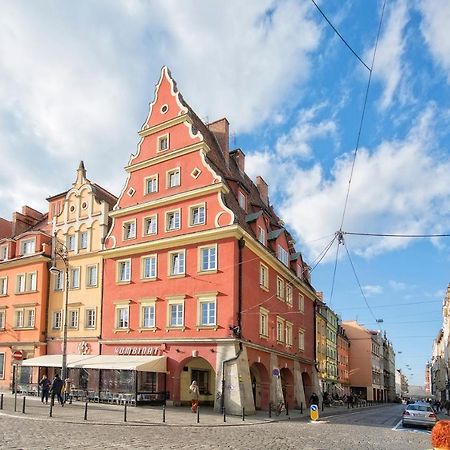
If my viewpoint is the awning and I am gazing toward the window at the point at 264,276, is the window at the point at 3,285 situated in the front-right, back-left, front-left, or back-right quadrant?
back-left

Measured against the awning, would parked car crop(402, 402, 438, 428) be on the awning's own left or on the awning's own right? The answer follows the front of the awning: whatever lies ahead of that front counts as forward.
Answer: on the awning's own left

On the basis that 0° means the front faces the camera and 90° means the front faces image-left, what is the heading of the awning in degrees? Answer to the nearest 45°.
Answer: approximately 45°
